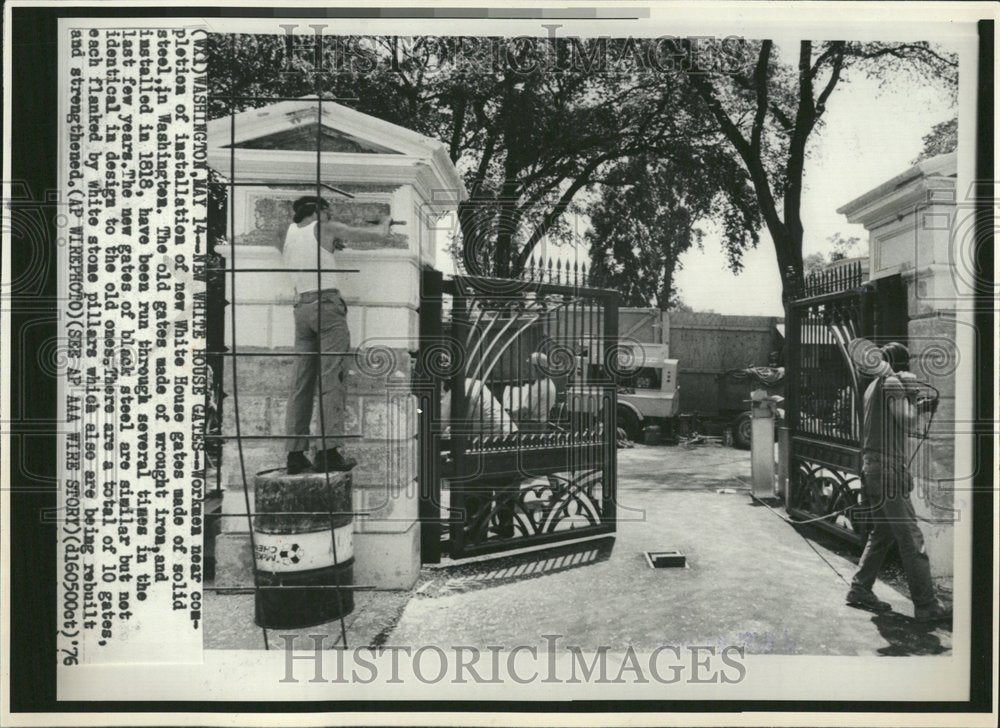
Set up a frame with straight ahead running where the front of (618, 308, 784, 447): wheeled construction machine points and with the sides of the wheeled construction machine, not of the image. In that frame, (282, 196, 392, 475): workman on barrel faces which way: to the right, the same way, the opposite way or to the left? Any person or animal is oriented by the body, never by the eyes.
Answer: to the right

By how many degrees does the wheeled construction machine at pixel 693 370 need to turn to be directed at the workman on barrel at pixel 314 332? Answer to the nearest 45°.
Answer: approximately 90° to its left

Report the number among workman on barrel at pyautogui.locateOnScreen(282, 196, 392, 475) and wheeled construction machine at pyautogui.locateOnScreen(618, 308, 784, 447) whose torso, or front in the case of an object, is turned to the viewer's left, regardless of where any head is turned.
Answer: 1

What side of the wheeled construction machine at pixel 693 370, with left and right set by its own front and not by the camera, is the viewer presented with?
left

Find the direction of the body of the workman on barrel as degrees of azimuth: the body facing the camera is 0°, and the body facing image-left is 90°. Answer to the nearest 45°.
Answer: approximately 225°

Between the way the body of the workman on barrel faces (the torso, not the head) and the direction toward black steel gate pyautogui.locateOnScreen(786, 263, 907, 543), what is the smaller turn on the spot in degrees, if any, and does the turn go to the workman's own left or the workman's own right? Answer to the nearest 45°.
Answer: approximately 45° to the workman's own right
